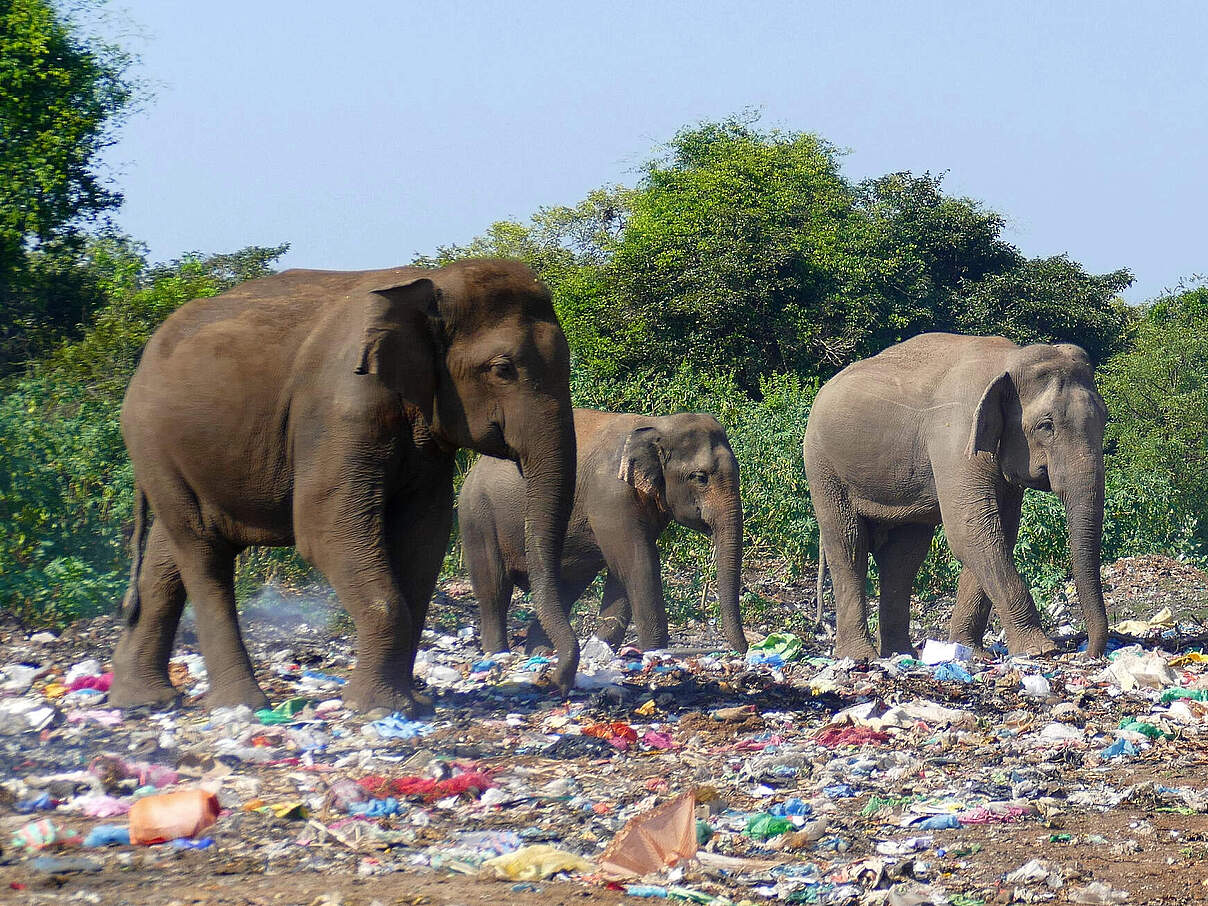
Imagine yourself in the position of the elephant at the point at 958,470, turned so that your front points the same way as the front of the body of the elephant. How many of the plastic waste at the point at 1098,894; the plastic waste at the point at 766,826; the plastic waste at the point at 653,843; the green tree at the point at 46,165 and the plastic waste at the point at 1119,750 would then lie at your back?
1

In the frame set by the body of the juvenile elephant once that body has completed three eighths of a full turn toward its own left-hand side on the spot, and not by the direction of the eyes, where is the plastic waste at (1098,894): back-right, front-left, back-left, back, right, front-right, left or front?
back-left

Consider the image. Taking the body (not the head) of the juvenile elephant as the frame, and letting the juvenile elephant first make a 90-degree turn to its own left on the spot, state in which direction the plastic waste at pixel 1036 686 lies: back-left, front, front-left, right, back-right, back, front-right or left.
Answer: back-right

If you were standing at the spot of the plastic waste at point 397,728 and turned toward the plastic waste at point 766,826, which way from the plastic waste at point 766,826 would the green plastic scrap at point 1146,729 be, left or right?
left

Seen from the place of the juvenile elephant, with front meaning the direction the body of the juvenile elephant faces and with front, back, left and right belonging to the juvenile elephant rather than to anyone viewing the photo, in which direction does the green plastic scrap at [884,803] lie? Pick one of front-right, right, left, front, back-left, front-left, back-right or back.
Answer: right

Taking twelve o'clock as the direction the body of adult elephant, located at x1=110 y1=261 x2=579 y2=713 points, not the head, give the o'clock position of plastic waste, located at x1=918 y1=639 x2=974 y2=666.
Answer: The plastic waste is roughly at 11 o'clock from the adult elephant.

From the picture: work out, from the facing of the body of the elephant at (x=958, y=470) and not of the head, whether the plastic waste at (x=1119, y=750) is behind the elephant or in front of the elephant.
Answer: in front

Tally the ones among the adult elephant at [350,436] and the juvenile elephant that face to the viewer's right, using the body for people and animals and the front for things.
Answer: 2

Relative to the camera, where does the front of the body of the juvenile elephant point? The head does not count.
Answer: to the viewer's right

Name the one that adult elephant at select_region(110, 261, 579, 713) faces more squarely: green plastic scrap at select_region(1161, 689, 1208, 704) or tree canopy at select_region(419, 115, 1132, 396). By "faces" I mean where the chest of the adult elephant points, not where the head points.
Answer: the green plastic scrap

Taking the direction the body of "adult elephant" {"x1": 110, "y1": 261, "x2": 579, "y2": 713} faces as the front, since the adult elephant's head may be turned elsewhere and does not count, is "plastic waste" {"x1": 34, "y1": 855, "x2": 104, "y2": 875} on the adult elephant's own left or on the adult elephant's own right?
on the adult elephant's own right

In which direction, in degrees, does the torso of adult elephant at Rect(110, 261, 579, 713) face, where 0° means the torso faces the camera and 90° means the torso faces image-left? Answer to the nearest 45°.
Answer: approximately 270°

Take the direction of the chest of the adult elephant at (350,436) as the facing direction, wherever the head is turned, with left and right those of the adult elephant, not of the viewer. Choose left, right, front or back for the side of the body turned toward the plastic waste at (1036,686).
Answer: front
